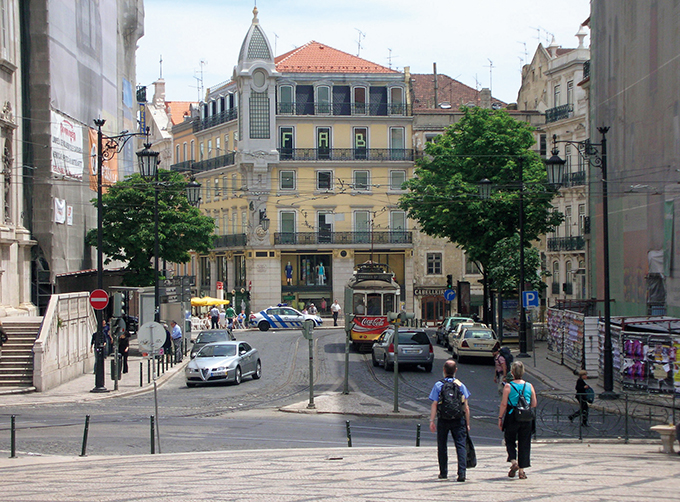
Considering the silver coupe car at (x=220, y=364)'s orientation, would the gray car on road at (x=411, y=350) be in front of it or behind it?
behind

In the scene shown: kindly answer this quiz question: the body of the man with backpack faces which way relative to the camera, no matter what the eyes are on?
away from the camera

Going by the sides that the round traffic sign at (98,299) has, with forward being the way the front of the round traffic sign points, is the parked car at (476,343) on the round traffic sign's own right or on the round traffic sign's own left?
on the round traffic sign's own left

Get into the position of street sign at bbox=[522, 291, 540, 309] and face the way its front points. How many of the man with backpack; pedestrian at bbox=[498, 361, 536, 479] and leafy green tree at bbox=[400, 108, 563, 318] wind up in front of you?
2

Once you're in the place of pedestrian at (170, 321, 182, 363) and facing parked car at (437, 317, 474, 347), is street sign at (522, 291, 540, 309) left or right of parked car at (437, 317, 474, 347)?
right

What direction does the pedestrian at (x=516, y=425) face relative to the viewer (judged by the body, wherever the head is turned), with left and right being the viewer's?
facing away from the viewer

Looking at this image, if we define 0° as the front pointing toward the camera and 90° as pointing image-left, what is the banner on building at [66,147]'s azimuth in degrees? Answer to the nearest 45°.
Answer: approximately 315°

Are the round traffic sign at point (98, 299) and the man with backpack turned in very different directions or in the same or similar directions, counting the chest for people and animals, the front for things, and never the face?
very different directions

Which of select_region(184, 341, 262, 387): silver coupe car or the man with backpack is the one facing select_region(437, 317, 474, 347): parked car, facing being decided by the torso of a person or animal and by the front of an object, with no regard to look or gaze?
the man with backpack

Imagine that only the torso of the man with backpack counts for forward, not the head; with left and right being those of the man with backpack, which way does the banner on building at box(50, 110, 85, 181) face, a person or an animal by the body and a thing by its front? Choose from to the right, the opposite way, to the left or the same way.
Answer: to the right

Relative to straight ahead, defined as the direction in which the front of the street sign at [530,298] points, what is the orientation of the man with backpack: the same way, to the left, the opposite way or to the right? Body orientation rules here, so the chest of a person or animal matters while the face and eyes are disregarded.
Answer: the opposite way

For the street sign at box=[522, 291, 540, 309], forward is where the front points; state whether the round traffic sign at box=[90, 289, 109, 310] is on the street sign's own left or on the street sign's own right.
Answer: on the street sign's own right
